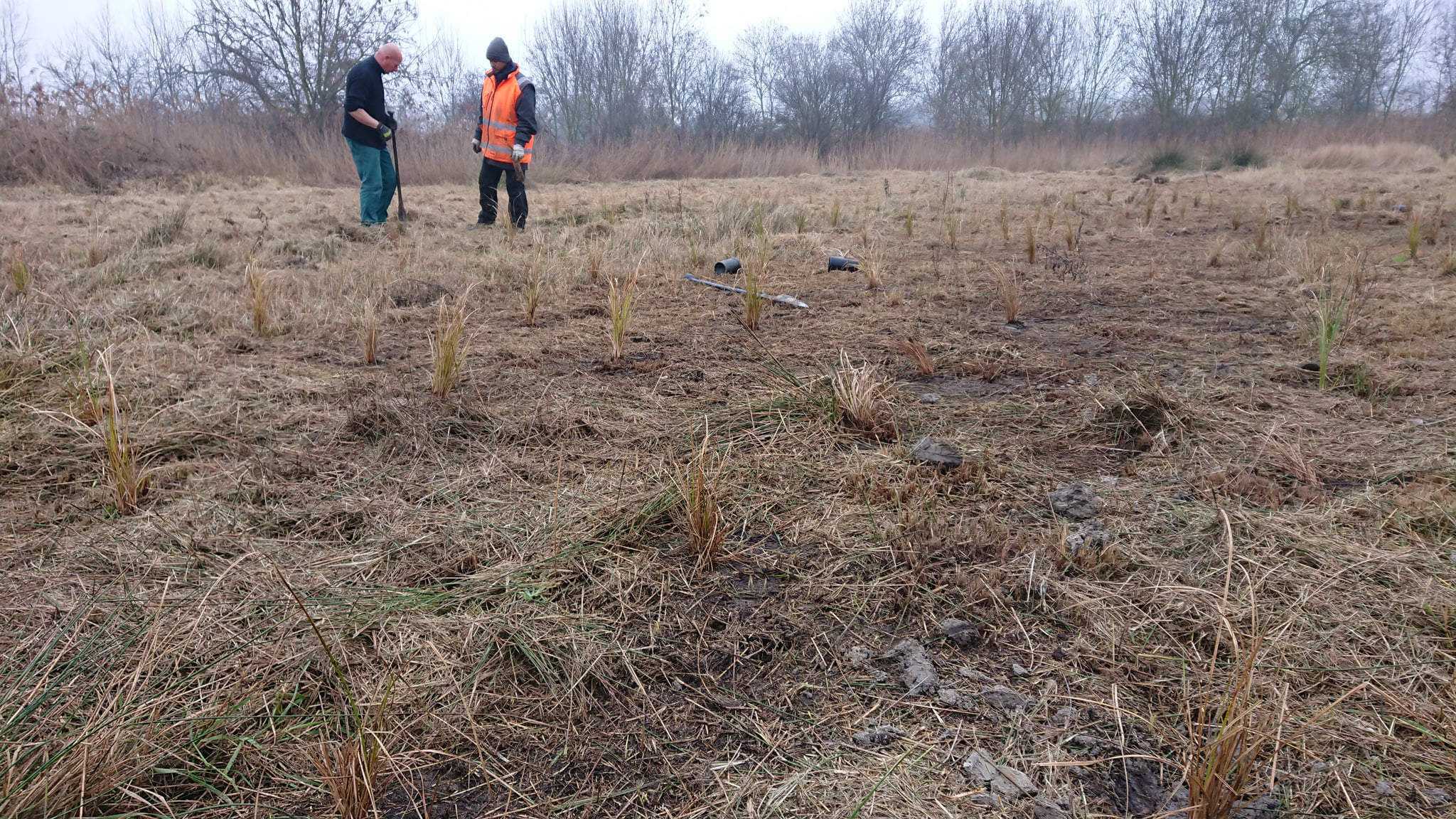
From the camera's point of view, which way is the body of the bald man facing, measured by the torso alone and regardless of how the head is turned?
to the viewer's right

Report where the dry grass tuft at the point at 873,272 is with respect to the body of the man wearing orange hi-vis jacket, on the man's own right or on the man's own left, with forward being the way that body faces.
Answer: on the man's own left

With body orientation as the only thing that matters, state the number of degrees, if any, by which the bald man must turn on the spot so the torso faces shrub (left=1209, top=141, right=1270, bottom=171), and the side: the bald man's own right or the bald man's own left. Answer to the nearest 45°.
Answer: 0° — they already face it

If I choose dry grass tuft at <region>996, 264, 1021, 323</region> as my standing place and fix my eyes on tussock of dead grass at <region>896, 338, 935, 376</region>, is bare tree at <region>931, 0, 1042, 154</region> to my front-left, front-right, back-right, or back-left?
back-right

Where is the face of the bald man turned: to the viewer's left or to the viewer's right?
to the viewer's right

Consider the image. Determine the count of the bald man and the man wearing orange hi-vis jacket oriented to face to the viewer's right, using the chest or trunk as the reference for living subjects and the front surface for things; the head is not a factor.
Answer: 1

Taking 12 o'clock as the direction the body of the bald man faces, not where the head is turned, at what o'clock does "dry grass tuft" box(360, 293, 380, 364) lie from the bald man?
The dry grass tuft is roughly at 3 o'clock from the bald man.

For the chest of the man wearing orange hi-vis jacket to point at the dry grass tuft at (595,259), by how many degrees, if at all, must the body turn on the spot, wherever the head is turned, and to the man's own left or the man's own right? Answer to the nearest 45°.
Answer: approximately 45° to the man's own left

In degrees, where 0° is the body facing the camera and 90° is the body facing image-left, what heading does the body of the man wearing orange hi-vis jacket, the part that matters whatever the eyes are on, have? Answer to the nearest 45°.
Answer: approximately 45°

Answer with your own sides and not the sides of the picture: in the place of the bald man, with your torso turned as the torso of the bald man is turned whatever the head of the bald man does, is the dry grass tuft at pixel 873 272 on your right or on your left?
on your right
